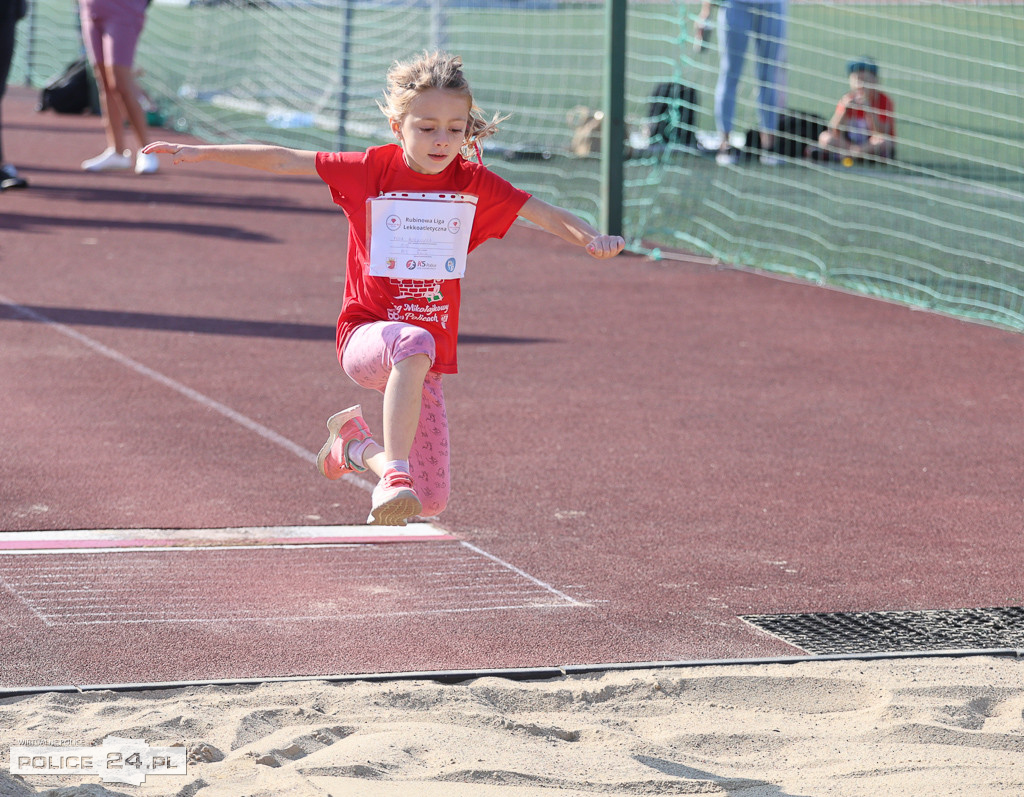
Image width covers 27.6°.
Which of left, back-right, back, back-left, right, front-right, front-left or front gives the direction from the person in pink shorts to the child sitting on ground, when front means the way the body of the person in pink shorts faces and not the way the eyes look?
back-left

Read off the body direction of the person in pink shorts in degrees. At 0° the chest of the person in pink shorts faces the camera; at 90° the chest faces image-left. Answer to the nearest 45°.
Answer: approximately 45°

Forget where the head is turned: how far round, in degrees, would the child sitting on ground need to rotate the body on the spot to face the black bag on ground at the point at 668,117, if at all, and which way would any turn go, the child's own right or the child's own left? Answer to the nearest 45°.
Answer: approximately 45° to the child's own right

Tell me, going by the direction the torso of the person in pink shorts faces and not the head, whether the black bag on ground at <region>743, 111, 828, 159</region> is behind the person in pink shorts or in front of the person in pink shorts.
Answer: behind
